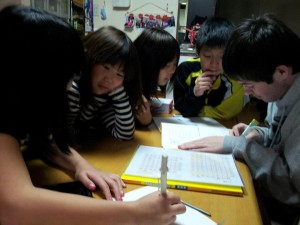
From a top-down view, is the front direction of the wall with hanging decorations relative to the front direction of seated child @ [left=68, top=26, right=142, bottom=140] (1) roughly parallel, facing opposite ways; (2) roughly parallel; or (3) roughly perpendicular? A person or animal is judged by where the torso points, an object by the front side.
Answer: roughly parallel

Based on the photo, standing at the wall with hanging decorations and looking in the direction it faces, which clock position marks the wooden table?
The wooden table is roughly at 12 o'clock from the wall with hanging decorations.

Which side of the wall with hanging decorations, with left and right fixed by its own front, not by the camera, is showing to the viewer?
front

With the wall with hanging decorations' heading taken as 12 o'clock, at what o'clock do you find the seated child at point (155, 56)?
The seated child is roughly at 12 o'clock from the wall with hanging decorations.

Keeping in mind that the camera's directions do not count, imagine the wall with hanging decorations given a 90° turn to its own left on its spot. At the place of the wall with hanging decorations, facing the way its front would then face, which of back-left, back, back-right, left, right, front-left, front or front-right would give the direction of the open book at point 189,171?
right

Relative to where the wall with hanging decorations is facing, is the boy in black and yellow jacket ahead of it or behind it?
ahead

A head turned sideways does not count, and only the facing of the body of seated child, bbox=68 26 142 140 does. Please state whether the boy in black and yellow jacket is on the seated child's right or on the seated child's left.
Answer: on the seated child's left

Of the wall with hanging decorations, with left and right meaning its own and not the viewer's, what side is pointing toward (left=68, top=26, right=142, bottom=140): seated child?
front

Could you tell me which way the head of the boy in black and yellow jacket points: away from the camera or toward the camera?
toward the camera
